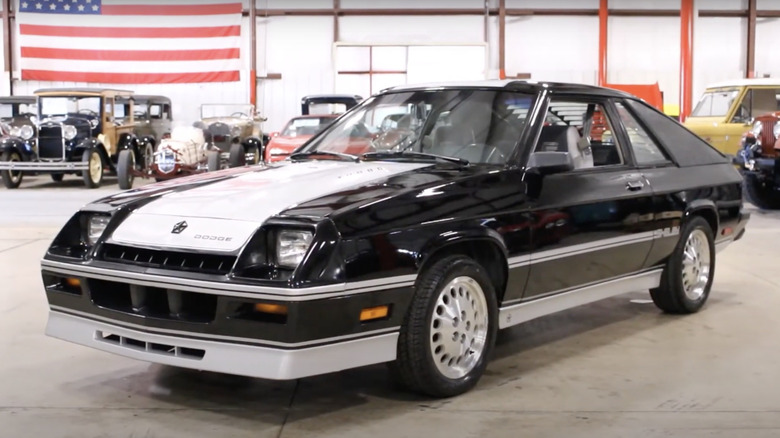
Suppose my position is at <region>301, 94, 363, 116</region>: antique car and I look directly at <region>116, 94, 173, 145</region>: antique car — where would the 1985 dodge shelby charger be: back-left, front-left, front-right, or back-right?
back-left

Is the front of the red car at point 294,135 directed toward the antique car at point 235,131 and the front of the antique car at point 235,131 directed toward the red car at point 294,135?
no

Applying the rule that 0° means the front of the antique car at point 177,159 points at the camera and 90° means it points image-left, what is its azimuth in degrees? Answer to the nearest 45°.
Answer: approximately 45°

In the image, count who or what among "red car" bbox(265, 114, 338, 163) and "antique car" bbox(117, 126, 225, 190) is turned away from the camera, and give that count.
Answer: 0

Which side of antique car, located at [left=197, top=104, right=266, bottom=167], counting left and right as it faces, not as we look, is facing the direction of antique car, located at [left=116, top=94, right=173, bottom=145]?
right

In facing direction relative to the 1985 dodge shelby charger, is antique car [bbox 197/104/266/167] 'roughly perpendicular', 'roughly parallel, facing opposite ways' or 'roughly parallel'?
roughly parallel

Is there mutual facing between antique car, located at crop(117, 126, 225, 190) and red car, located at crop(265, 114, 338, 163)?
no

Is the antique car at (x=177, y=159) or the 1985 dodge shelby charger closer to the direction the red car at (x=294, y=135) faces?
the 1985 dodge shelby charger

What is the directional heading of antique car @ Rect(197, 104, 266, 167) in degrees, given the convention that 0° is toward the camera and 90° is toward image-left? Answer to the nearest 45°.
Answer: approximately 45°

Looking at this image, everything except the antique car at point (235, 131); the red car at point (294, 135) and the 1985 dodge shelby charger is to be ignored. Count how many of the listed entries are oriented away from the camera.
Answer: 0

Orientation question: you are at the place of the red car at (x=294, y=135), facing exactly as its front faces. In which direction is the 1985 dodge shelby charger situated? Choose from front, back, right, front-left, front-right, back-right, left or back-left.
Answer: front-left

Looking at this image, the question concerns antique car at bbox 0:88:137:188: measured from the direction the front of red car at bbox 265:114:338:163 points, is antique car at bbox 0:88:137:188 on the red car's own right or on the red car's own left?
on the red car's own right

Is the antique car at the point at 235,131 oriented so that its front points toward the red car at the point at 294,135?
no

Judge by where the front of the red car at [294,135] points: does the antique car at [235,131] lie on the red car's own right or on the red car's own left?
on the red car's own right

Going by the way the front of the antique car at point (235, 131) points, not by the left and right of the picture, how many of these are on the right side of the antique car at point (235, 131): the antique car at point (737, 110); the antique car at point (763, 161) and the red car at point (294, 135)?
0

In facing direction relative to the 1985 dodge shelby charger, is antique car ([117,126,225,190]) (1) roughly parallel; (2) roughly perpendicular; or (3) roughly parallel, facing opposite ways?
roughly parallel

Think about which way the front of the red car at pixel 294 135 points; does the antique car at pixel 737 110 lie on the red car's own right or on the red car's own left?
on the red car's own left

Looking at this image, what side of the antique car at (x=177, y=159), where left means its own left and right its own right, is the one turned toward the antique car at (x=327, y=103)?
back

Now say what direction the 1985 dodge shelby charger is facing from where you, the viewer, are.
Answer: facing the viewer and to the left of the viewer

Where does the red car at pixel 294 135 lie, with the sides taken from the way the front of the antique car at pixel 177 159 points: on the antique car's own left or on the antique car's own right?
on the antique car's own left

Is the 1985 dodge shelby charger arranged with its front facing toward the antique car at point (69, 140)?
no

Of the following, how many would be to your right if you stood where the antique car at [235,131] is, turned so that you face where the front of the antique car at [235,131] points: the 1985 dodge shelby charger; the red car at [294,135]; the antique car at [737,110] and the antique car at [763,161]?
0
